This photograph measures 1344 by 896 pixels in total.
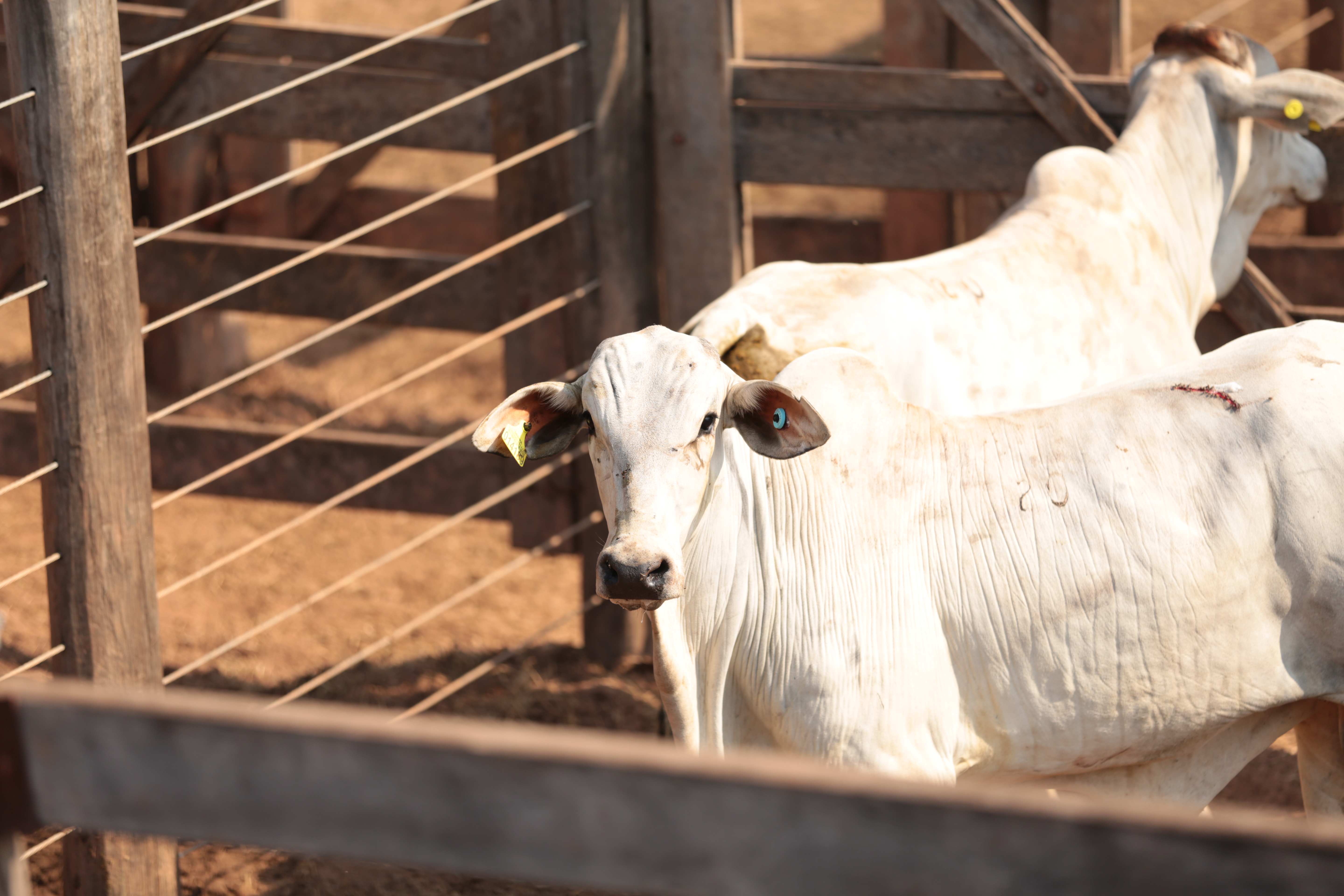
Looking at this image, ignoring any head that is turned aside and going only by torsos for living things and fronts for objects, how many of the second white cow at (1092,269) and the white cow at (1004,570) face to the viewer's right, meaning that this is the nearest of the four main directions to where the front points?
1

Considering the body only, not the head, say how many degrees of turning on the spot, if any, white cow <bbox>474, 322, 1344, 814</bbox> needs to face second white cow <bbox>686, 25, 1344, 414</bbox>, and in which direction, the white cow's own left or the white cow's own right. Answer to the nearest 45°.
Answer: approximately 90° to the white cow's own right

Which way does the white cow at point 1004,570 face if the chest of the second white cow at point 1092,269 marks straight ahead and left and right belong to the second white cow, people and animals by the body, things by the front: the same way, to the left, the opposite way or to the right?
the opposite way

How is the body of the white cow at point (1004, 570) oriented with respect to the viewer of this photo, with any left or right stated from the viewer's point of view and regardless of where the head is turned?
facing to the left of the viewer

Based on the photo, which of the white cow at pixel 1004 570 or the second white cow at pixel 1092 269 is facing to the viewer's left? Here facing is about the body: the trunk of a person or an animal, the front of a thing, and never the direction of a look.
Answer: the white cow

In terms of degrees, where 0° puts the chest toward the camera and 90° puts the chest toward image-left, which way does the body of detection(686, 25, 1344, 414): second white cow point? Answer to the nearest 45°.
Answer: approximately 270°

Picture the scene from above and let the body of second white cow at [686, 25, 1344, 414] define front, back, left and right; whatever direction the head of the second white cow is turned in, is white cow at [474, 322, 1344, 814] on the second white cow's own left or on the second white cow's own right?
on the second white cow's own right
